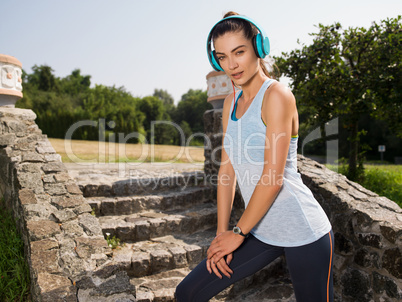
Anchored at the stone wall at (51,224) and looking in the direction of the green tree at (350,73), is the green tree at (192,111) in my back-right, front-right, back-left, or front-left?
front-left

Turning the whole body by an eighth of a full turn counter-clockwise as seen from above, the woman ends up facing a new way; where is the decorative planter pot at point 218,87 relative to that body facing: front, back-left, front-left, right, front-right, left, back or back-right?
back

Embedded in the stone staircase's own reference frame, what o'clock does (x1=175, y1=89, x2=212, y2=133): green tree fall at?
The green tree is roughly at 6 o'clock from the stone staircase.

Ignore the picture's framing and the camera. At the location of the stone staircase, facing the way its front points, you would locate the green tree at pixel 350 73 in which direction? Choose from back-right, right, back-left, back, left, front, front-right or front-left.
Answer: back-left

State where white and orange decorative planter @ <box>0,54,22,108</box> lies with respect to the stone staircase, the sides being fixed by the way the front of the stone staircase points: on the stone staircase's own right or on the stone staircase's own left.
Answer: on the stone staircase's own right

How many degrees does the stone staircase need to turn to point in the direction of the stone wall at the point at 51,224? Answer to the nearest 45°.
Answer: approximately 45° to its right

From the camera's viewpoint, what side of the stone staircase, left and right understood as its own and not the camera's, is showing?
front

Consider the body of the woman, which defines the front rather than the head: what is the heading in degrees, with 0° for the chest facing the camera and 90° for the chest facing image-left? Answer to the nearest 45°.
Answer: approximately 45°

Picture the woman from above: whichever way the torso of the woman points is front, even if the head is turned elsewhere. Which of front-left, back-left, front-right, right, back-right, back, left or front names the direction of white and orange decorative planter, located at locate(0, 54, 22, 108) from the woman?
right
